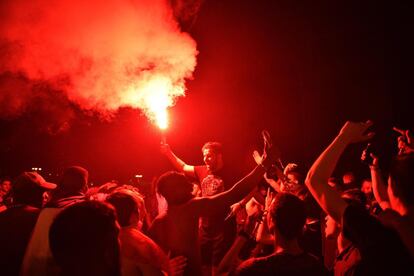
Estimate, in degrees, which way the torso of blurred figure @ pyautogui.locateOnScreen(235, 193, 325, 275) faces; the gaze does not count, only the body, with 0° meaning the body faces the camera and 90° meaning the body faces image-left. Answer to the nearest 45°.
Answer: approximately 180°

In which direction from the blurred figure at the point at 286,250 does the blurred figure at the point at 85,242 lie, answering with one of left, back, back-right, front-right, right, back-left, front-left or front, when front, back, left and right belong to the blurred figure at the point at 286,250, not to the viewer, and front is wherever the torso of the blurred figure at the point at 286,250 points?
back-left

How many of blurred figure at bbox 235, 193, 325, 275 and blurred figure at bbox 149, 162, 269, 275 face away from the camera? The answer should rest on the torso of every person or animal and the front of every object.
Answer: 2

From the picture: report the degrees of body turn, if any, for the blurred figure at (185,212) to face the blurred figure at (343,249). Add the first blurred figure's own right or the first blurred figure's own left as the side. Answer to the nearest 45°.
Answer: approximately 90° to the first blurred figure's own right

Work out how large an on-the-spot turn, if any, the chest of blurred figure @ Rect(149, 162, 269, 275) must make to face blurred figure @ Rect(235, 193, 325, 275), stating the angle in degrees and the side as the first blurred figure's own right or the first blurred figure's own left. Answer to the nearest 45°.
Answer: approximately 135° to the first blurred figure's own right

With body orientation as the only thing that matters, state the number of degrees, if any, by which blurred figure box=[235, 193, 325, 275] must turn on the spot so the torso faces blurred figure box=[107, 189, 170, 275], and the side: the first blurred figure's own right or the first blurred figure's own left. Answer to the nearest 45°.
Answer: approximately 90° to the first blurred figure's own left

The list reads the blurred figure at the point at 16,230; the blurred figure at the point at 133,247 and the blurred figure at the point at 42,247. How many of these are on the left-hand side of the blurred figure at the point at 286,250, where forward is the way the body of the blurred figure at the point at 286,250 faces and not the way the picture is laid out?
3

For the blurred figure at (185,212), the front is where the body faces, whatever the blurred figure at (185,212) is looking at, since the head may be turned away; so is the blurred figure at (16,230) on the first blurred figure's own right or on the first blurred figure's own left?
on the first blurred figure's own left

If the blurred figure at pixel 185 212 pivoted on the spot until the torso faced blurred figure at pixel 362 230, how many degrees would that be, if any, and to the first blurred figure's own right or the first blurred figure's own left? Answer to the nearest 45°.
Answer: approximately 135° to the first blurred figure's own right

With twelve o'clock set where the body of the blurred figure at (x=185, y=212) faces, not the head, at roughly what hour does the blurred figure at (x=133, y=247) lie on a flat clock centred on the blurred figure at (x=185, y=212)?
the blurred figure at (x=133, y=247) is roughly at 7 o'clock from the blurred figure at (x=185, y=212).

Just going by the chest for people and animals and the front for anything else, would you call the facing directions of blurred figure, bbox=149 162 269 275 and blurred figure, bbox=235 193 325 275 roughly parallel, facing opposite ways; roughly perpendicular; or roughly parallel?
roughly parallel

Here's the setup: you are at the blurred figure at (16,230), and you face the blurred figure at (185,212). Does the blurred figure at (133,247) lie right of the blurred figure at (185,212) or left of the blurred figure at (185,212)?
right

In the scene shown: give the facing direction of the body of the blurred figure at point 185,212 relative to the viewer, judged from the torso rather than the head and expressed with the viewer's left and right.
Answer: facing away from the viewer
